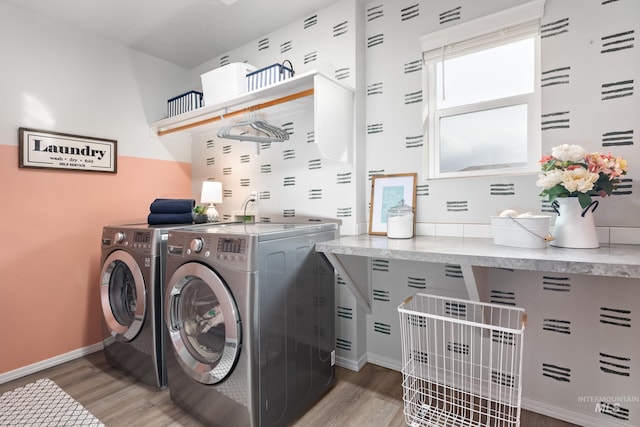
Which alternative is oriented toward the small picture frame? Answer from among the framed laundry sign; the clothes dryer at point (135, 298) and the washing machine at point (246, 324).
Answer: the framed laundry sign

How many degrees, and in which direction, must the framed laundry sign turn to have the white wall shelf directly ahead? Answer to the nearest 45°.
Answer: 0° — it already faces it

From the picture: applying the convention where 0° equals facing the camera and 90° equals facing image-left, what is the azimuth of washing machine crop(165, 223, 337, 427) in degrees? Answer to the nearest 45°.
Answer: approximately 45°

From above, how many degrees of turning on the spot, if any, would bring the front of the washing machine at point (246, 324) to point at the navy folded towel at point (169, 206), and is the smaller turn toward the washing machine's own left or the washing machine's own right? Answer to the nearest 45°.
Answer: approximately 90° to the washing machine's own right

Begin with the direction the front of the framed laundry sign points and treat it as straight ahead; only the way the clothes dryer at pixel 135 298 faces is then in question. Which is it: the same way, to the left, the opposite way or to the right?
to the right

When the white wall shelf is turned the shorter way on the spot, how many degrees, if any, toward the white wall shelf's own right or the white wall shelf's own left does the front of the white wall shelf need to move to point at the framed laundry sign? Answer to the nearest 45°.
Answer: approximately 45° to the white wall shelf's own right

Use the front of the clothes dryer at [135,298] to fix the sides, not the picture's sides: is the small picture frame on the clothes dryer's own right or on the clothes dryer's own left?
on the clothes dryer's own left

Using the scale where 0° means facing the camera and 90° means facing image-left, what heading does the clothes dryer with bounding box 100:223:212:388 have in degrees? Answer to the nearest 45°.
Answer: approximately 45°
